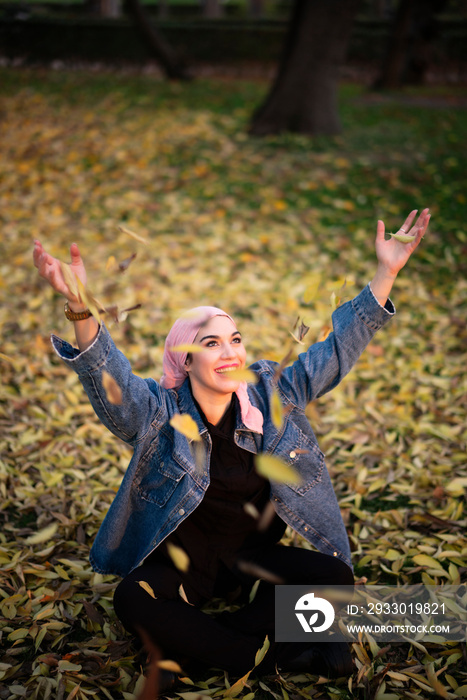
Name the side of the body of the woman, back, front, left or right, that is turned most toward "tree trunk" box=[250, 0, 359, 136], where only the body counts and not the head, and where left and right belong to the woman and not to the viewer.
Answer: back

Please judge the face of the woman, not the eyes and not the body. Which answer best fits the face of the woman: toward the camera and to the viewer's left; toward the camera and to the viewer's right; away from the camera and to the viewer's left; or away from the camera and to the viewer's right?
toward the camera and to the viewer's right

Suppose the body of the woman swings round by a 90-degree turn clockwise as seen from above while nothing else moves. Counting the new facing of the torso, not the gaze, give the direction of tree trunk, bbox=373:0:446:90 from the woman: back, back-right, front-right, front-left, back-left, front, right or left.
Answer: right

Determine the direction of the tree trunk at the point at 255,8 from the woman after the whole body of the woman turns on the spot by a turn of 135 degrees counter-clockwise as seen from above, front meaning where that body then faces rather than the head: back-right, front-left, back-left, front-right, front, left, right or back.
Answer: front-left

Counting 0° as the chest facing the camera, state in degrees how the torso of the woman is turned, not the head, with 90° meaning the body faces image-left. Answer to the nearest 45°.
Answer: approximately 0°
